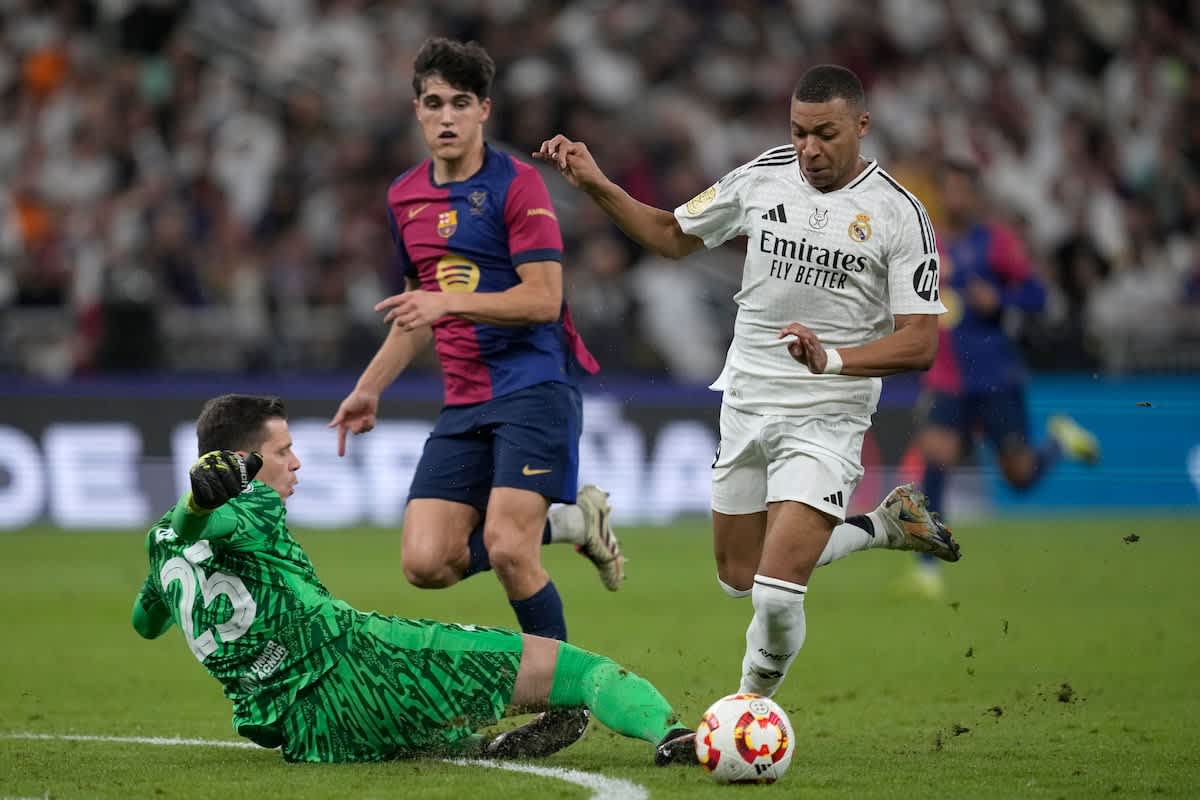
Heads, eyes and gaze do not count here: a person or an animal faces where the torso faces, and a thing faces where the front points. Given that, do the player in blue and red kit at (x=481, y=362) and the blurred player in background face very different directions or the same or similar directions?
same or similar directions

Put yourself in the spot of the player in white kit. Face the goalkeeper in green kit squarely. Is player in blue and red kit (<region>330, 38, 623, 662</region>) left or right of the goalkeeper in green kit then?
right

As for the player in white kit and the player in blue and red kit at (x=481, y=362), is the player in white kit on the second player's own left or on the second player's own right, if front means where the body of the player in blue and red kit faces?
on the second player's own left

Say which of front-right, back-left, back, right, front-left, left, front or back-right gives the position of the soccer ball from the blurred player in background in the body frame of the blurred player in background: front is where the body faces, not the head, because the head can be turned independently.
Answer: front-left

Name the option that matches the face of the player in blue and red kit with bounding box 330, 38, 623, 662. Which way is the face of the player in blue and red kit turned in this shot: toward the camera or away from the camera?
toward the camera

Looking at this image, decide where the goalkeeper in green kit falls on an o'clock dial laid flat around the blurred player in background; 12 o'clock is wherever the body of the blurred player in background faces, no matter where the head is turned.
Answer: The goalkeeper in green kit is roughly at 11 o'clock from the blurred player in background.

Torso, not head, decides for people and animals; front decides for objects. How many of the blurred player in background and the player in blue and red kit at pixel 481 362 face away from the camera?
0

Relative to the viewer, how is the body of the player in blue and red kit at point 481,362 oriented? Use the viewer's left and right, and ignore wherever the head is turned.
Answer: facing the viewer and to the left of the viewer

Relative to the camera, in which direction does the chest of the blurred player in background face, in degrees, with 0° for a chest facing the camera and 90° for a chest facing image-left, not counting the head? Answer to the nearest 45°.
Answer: approximately 45°

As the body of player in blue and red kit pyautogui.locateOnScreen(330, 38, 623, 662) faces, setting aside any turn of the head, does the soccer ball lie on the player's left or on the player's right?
on the player's left

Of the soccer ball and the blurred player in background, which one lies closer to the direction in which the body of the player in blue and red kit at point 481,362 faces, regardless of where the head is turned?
the soccer ball

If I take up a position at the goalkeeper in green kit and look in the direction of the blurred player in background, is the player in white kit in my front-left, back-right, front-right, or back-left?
front-right

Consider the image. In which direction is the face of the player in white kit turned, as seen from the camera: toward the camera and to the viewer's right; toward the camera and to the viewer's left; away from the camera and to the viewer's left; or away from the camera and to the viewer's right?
toward the camera and to the viewer's left
